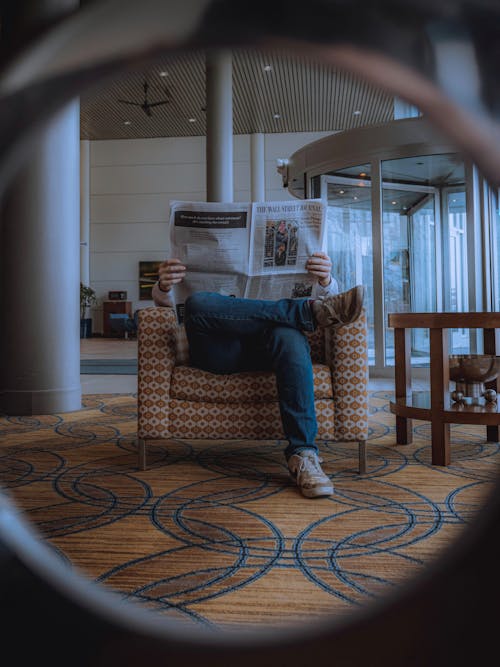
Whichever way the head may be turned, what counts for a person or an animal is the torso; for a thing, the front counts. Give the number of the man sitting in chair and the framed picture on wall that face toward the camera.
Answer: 2

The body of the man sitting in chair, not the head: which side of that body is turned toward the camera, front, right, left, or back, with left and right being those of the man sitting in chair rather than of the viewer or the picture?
front

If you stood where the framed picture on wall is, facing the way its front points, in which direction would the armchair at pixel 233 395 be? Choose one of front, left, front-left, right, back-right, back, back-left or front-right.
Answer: front

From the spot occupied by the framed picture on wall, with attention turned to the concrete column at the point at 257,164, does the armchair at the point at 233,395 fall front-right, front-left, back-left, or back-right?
front-right

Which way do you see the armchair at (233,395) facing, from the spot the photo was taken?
facing the viewer

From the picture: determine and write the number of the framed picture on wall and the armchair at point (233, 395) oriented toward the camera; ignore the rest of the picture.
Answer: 2

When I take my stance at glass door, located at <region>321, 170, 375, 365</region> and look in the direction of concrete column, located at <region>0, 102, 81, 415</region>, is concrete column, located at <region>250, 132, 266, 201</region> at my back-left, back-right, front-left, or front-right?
back-right

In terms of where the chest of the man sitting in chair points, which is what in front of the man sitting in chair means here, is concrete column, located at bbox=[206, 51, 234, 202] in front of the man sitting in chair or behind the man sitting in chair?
behind

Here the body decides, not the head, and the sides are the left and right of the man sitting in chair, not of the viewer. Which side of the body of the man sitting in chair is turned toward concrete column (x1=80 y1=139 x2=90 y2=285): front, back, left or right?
back
